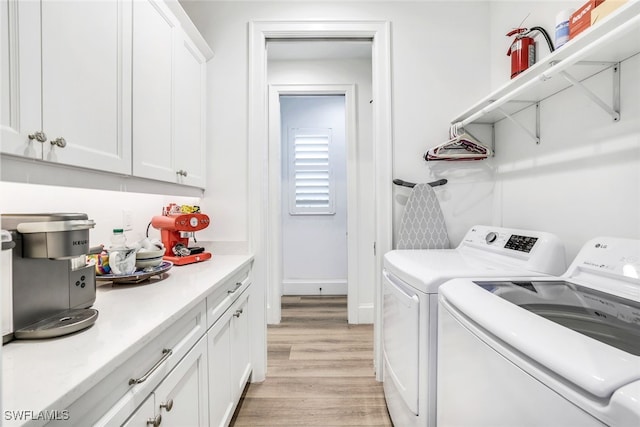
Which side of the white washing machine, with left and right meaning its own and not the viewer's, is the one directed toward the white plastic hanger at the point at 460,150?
right

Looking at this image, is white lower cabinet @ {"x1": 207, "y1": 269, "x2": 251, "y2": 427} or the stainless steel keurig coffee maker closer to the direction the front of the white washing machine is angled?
the stainless steel keurig coffee maker

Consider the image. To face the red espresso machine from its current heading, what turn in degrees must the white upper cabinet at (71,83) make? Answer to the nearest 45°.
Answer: approximately 90° to its left

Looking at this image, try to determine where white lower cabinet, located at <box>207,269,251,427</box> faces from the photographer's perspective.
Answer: facing to the right of the viewer

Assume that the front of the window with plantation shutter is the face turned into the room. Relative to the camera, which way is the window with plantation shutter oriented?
toward the camera

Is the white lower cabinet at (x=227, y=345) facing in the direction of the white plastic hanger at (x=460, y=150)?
yes

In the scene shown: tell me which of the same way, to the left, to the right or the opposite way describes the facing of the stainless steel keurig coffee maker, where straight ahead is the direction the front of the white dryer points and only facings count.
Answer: the opposite way

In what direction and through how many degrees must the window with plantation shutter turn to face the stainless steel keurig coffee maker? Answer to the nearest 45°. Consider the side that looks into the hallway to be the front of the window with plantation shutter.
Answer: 0° — it already faces it

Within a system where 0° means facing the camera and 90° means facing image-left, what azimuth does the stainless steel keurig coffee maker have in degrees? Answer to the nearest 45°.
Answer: approximately 315°

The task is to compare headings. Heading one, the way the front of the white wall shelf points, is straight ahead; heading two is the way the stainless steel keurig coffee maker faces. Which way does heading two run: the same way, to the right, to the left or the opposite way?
the opposite way

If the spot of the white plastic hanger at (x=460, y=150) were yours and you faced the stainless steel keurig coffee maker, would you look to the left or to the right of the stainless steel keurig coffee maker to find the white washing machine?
left

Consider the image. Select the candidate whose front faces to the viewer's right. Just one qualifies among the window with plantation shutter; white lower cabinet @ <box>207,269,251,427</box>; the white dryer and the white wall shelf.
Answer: the white lower cabinet

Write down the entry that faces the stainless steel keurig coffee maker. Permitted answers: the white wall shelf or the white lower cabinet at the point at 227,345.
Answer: the white wall shelf

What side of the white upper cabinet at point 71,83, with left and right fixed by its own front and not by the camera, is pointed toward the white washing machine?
front

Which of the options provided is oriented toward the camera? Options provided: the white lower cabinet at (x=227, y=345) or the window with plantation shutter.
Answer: the window with plantation shutter

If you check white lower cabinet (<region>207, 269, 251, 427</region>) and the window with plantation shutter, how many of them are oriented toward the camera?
1

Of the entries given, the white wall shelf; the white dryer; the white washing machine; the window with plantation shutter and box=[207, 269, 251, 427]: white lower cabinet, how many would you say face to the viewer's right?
1

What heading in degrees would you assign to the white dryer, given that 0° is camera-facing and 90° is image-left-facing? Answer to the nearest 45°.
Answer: approximately 45°

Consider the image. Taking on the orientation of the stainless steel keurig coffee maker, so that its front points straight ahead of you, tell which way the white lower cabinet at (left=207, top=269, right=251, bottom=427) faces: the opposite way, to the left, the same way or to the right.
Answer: the same way

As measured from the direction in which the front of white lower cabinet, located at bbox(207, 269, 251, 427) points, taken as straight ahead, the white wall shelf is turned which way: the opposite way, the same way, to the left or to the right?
the opposite way
